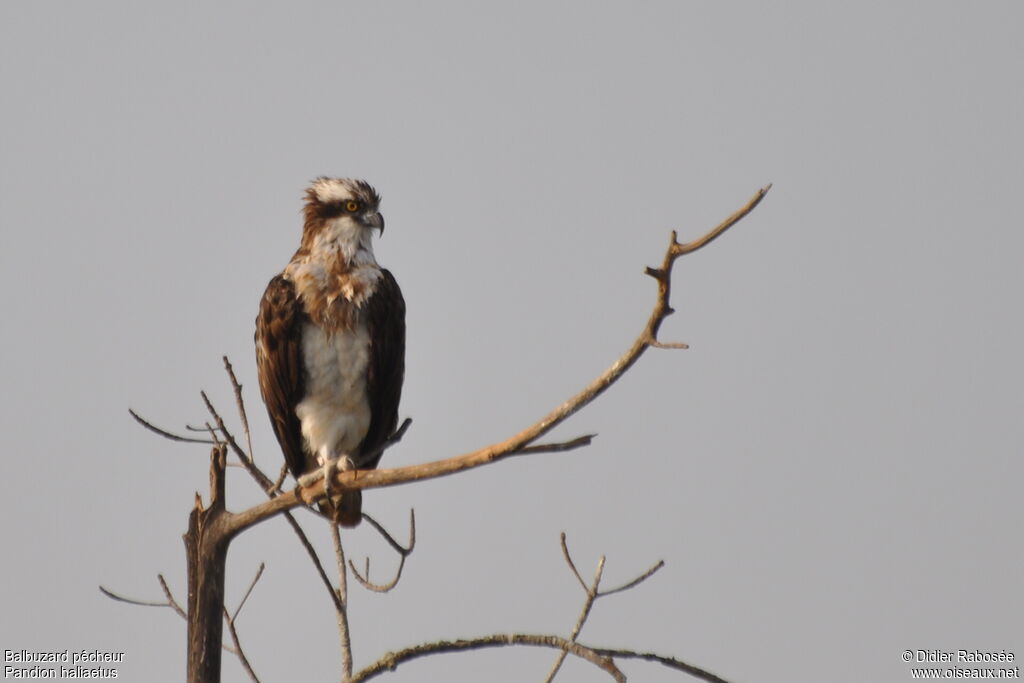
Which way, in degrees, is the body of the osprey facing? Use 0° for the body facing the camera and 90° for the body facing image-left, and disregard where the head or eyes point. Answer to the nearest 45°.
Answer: approximately 0°
